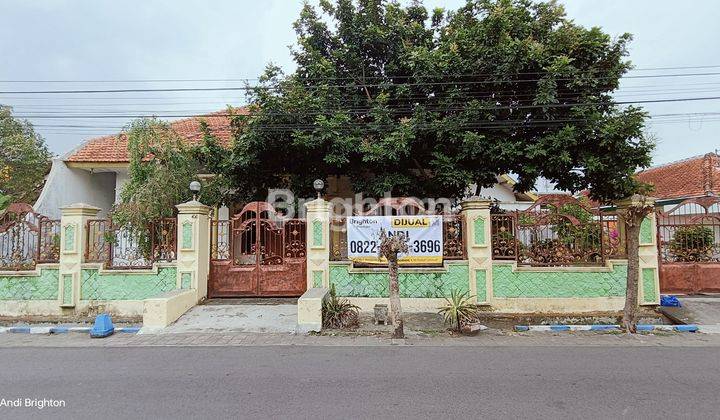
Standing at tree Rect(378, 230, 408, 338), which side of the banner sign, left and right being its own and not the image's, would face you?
front

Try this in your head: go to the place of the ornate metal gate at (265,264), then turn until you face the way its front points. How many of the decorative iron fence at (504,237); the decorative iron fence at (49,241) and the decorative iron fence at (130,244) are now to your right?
2

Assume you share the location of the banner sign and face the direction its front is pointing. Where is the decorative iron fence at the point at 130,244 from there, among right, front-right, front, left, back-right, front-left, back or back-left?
right

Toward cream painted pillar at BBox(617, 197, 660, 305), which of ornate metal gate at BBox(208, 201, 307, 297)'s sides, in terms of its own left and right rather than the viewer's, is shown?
left

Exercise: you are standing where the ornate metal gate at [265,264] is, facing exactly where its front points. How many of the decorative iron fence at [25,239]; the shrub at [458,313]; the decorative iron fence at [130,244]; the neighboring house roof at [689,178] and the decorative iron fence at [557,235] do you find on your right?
2

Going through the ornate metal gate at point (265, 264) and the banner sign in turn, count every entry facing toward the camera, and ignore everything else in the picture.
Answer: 2

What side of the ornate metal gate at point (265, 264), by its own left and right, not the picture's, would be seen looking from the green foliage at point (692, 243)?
left

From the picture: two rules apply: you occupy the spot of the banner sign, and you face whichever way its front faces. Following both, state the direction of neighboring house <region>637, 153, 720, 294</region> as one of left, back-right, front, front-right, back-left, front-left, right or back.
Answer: left

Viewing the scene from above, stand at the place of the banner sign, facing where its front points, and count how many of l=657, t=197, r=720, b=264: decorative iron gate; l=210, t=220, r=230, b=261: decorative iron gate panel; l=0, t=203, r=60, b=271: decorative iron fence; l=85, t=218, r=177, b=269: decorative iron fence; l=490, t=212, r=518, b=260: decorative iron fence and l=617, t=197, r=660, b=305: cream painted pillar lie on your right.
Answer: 3

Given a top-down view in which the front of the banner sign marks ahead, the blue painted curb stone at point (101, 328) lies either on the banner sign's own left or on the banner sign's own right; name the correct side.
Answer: on the banner sign's own right

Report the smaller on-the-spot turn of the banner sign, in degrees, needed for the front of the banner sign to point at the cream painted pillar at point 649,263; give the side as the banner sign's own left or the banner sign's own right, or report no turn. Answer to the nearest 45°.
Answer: approximately 90° to the banner sign's own left

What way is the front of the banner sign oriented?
toward the camera

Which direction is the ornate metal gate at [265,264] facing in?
toward the camera
